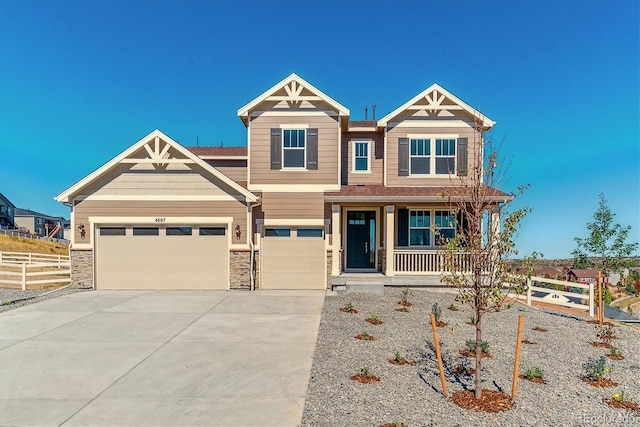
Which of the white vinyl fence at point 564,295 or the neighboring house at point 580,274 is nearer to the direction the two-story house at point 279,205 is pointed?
the white vinyl fence

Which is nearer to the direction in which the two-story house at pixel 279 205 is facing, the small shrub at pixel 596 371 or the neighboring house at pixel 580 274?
the small shrub

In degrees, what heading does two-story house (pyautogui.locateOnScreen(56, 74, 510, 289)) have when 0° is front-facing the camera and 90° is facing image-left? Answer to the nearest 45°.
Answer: approximately 0°

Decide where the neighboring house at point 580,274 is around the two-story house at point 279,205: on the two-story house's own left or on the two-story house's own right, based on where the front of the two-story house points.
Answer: on the two-story house's own left

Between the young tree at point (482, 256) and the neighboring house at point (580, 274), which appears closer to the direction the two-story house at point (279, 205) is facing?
the young tree

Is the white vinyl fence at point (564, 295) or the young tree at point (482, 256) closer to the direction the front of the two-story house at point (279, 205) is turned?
the young tree

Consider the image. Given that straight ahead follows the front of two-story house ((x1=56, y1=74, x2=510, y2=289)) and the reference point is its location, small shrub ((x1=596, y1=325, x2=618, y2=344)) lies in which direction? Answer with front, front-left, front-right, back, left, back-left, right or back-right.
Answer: front-left
